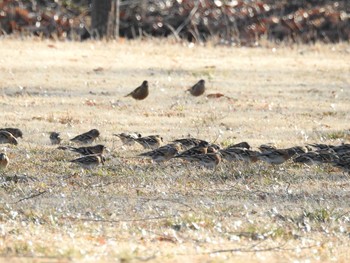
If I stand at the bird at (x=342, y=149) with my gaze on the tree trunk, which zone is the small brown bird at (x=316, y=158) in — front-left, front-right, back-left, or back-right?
back-left

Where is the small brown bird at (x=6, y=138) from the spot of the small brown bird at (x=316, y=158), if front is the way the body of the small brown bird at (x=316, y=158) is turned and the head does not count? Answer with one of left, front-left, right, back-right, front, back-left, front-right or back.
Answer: back

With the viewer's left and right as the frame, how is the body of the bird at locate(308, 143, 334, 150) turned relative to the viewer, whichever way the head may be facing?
facing to the right of the viewer

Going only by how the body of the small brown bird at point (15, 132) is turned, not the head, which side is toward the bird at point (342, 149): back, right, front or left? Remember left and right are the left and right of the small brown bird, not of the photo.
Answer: front
